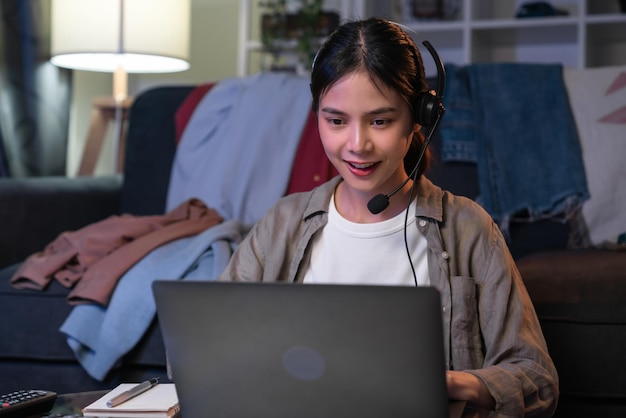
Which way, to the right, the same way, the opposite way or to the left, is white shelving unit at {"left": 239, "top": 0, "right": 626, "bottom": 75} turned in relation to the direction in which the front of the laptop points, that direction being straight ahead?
the opposite way

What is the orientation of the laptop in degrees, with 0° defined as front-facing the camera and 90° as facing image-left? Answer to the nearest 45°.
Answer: approximately 180°

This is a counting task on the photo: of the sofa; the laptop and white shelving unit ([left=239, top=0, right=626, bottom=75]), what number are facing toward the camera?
2

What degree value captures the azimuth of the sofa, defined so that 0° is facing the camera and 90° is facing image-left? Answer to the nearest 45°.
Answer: approximately 0°

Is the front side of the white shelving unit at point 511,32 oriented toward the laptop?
yes

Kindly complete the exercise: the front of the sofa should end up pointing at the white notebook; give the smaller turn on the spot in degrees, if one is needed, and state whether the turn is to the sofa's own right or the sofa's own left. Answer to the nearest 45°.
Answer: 0° — it already faces it

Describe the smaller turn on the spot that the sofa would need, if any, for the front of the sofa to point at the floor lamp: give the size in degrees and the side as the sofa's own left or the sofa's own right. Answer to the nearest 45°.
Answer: approximately 180°

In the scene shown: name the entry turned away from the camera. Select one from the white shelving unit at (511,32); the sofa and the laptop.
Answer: the laptop

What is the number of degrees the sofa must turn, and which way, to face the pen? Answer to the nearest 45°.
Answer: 0° — it already faces it
